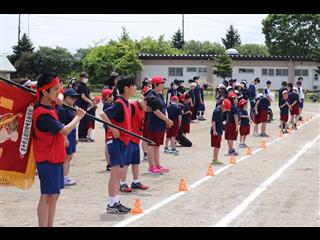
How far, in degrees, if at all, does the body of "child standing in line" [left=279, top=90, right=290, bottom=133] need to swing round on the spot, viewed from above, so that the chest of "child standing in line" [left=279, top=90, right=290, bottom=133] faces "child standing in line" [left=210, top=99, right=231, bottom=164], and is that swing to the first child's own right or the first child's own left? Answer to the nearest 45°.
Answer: approximately 45° to the first child's own right

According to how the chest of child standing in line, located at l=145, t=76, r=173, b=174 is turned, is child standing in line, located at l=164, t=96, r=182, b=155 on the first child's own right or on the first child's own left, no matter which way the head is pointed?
on the first child's own left

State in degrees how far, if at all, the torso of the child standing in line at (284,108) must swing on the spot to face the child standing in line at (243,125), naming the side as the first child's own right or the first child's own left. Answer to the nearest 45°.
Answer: approximately 45° to the first child's own right

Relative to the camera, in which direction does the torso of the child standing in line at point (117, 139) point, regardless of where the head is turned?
to the viewer's right

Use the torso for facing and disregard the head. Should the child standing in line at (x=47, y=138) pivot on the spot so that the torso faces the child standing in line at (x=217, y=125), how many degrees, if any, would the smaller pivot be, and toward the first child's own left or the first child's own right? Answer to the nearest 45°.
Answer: approximately 45° to the first child's own left

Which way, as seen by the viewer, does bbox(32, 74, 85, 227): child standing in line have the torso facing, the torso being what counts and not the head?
to the viewer's right

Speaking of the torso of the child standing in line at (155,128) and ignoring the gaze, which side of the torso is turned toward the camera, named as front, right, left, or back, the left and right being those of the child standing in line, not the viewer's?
right

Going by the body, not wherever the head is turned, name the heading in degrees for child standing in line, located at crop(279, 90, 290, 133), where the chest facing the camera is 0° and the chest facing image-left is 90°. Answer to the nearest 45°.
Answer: approximately 315°
